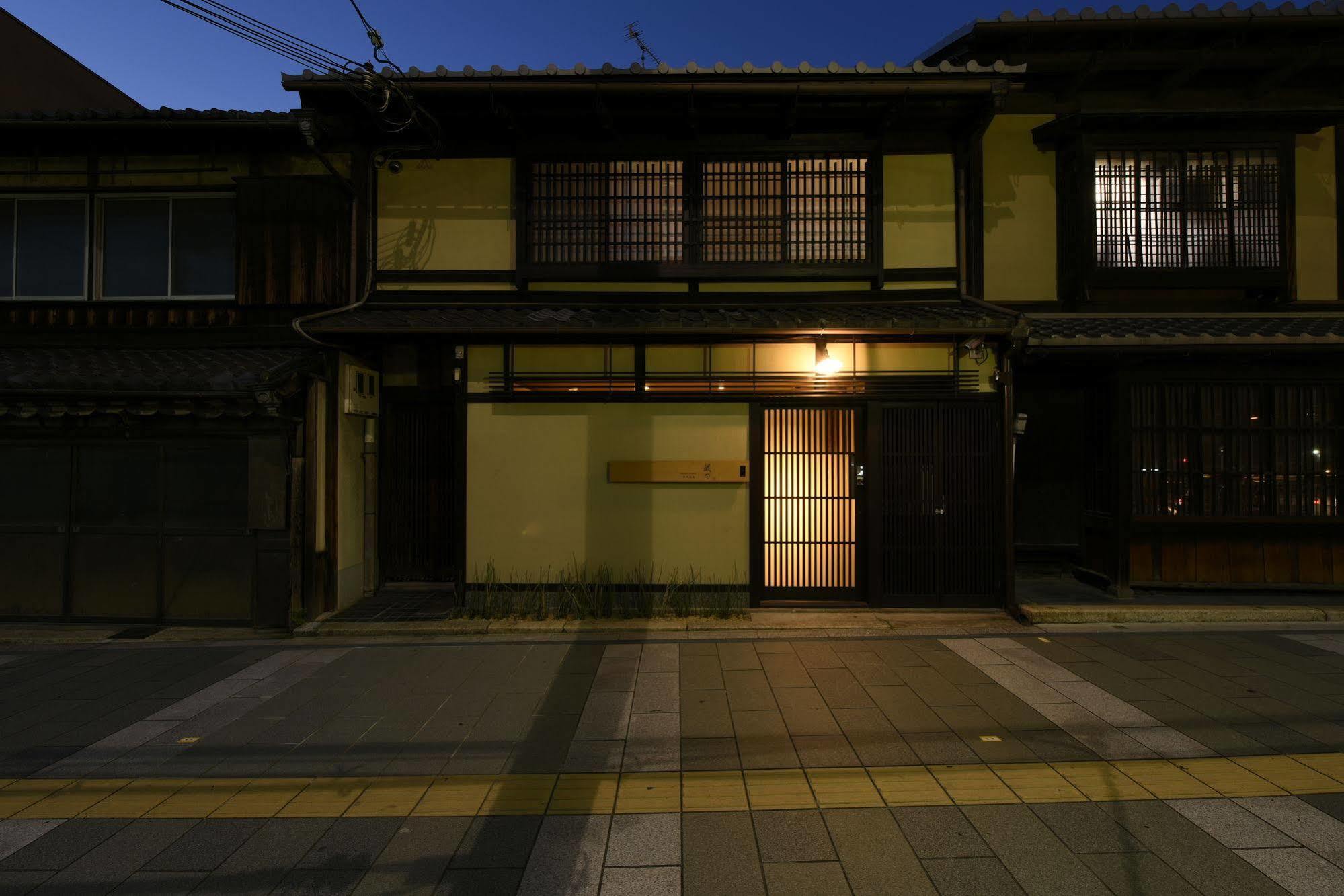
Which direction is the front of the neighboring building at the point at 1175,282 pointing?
toward the camera
